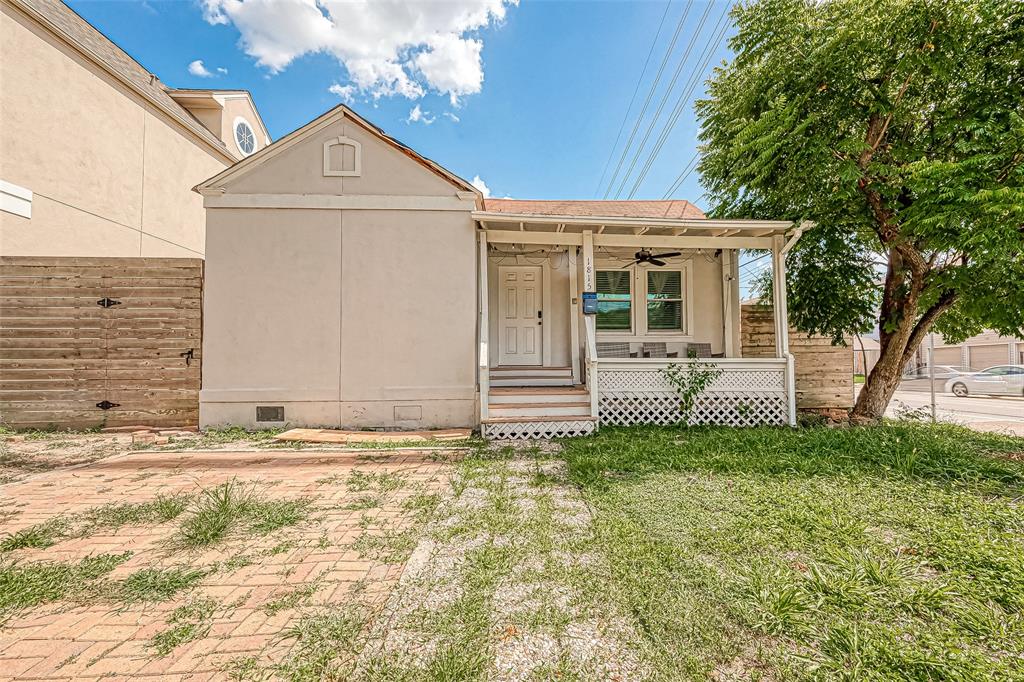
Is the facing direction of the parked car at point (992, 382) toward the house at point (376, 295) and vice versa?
no

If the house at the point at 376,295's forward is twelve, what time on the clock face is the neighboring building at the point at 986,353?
The neighboring building is roughly at 8 o'clock from the house.

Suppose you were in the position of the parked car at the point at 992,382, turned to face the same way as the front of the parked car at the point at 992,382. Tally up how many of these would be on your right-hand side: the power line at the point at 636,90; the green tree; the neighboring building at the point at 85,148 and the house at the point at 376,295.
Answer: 0

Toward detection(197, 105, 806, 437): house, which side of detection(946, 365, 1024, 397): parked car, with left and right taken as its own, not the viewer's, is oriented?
left

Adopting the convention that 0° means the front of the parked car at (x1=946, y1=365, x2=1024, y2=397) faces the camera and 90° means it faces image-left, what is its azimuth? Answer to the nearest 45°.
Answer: approximately 90°

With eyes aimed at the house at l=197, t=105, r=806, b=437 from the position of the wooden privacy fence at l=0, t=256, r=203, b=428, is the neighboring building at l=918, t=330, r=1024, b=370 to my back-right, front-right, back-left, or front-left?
front-left

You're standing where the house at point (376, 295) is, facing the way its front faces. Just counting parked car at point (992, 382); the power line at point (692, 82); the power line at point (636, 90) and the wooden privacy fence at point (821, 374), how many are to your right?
0

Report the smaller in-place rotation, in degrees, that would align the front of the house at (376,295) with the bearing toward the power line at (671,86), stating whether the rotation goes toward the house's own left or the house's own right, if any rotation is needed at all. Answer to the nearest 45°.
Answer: approximately 135° to the house's own left

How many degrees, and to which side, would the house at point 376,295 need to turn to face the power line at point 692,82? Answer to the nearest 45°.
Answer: approximately 135° to its left

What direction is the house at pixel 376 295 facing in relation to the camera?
toward the camera

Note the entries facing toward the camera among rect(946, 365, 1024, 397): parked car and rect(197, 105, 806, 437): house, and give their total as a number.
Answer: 1

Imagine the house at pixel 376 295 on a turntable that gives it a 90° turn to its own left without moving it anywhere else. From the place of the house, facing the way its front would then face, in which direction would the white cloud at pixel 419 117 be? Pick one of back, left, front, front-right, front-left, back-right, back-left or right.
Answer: left
